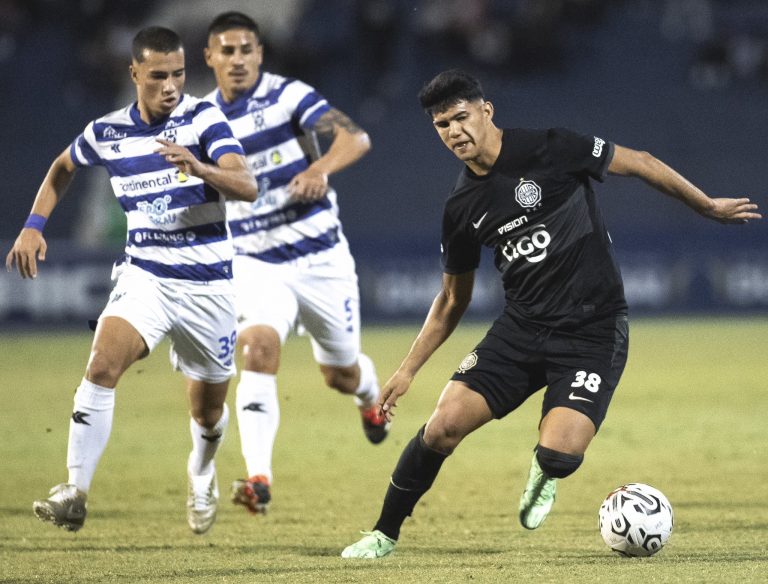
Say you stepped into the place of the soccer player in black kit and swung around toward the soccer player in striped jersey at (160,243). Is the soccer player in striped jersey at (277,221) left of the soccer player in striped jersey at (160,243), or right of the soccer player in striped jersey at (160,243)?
right

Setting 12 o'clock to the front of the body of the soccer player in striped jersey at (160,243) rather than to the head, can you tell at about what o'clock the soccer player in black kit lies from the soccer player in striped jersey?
The soccer player in black kit is roughly at 10 o'clock from the soccer player in striped jersey.

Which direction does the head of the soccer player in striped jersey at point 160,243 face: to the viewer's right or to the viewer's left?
to the viewer's right

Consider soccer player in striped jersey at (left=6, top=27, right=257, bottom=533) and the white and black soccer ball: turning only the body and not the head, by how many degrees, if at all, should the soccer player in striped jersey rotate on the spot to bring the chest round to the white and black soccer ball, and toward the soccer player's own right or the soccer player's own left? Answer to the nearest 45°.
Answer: approximately 45° to the soccer player's own left

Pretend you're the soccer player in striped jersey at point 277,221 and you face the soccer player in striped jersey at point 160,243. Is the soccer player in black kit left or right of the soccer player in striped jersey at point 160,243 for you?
left

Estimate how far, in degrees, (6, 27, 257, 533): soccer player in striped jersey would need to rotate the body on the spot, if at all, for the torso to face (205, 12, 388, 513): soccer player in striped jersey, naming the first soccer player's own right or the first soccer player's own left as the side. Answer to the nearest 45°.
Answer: approximately 135° to the first soccer player's own left

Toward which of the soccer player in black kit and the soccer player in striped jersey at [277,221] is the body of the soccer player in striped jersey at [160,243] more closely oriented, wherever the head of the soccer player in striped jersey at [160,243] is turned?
the soccer player in black kit

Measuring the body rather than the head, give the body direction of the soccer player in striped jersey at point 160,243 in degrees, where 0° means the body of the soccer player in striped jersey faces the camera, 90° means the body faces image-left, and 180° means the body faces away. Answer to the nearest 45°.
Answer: approximately 0°

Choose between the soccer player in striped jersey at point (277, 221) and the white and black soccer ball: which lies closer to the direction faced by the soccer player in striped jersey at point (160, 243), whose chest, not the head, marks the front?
the white and black soccer ball

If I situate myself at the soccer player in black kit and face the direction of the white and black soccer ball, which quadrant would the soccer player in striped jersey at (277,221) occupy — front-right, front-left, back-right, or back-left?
back-left
